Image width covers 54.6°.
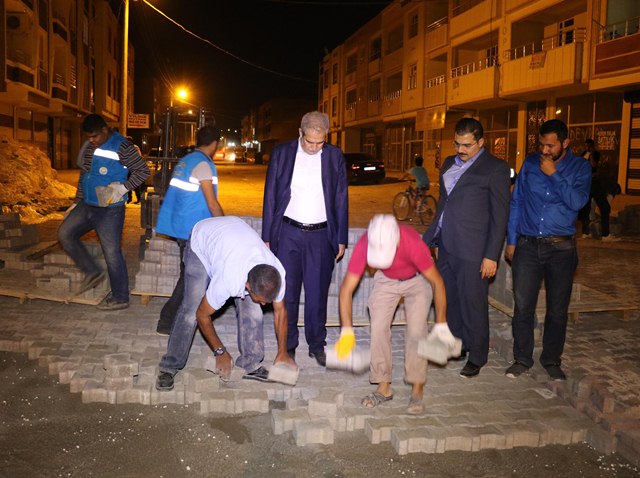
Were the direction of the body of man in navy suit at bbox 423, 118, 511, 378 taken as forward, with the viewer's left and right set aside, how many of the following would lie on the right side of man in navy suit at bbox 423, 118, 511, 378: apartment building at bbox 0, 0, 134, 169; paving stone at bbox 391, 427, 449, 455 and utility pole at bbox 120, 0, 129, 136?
2

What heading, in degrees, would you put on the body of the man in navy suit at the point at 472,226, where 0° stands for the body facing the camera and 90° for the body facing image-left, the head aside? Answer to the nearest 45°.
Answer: approximately 45°

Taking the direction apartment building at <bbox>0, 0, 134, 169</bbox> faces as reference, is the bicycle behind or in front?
in front

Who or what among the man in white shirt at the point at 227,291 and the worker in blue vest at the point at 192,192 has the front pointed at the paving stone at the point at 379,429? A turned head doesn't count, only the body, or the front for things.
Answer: the man in white shirt

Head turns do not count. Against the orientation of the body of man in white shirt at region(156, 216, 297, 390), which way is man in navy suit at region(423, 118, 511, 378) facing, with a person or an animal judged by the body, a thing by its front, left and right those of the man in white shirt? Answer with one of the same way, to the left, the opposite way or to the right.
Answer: to the right

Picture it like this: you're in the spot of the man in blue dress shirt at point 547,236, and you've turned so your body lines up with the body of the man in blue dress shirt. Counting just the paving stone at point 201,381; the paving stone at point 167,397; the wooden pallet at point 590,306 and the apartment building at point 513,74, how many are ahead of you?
2

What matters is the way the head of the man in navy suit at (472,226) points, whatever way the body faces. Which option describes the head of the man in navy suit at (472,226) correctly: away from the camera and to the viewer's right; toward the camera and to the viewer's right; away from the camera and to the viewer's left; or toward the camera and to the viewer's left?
toward the camera and to the viewer's left

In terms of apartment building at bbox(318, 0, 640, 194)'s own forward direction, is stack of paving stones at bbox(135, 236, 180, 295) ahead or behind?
ahead

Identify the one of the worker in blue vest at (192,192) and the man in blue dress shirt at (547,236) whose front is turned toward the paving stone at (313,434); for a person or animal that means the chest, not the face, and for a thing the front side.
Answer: the man in blue dress shirt

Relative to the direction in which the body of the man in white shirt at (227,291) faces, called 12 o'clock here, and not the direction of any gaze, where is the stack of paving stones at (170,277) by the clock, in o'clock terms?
The stack of paving stones is roughly at 7 o'clock from the man in white shirt.

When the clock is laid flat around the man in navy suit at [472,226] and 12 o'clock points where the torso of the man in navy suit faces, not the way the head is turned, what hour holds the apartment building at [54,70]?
The apartment building is roughly at 3 o'clock from the man in navy suit.

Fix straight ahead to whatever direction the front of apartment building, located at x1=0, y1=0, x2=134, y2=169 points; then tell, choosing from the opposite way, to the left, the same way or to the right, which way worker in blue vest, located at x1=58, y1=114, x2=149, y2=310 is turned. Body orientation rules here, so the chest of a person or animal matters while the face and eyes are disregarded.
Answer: to the right

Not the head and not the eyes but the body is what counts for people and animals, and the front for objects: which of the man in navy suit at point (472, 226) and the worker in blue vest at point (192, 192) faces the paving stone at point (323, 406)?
the man in navy suit
